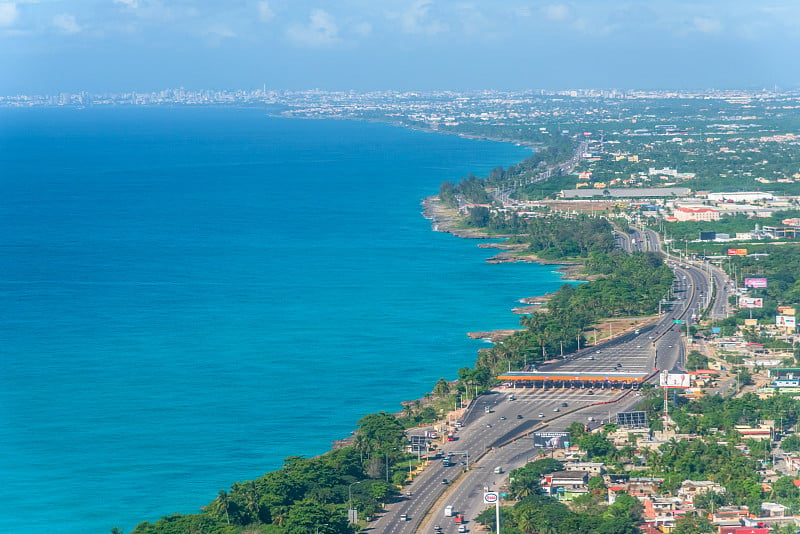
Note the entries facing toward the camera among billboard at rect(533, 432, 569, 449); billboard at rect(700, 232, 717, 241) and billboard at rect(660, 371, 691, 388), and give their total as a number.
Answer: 3

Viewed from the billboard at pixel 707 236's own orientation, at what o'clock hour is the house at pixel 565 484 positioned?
The house is roughly at 12 o'clock from the billboard.

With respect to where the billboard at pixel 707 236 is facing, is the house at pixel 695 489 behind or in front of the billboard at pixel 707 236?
in front

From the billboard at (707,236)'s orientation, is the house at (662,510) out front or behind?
out front

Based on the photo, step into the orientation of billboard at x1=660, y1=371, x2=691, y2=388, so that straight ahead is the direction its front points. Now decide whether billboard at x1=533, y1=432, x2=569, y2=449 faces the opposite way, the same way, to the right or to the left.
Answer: the same way

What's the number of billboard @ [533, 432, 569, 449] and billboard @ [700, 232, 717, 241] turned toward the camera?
2

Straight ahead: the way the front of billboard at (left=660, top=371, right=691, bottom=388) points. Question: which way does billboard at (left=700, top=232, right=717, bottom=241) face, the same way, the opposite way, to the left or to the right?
the same way

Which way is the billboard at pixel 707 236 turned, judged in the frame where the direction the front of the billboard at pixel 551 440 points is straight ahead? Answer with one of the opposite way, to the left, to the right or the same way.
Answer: the same way

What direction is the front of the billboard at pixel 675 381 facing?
toward the camera

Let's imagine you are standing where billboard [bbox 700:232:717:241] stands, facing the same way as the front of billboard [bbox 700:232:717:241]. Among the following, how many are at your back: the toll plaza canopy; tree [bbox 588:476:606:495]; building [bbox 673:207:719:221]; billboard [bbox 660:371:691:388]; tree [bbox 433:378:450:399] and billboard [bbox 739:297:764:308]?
1

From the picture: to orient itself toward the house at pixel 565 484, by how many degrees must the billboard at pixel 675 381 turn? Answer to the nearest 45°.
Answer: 0° — it already faces it

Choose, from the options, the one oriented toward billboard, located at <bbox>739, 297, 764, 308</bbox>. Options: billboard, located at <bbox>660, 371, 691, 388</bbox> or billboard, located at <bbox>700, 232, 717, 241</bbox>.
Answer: billboard, located at <bbox>700, 232, 717, 241</bbox>

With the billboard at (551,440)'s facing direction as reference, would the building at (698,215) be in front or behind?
behind

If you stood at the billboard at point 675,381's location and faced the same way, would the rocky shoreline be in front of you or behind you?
behind

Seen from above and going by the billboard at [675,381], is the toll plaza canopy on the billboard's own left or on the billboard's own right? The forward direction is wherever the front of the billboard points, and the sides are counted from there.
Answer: on the billboard's own right

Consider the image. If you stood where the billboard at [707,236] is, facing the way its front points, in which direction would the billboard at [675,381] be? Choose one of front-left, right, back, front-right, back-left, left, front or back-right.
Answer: front

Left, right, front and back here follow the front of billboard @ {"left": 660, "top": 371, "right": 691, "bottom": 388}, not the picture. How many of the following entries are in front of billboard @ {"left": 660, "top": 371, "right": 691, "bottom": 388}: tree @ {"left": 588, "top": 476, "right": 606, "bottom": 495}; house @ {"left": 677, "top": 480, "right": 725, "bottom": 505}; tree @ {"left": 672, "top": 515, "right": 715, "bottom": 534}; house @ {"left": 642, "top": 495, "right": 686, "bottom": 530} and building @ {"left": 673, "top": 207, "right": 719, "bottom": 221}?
4

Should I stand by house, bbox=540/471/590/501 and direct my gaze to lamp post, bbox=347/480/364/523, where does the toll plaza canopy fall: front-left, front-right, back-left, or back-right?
back-right

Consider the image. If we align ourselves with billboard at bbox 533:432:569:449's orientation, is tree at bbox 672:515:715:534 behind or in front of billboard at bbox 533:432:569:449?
in front
